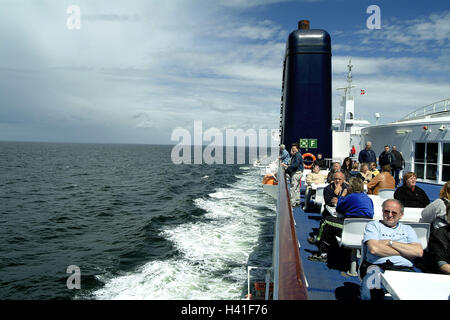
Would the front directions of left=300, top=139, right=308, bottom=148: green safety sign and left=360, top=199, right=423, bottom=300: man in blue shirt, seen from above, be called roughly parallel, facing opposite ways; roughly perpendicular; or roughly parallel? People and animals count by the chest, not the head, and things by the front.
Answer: roughly parallel

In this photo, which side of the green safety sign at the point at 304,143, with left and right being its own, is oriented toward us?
front

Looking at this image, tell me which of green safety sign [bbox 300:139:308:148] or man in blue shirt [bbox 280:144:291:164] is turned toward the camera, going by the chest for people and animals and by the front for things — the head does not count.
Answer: the green safety sign

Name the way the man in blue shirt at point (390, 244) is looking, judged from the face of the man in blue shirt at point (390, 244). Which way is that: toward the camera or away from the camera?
toward the camera

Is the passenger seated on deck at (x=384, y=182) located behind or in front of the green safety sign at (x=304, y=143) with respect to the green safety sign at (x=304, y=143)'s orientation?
in front

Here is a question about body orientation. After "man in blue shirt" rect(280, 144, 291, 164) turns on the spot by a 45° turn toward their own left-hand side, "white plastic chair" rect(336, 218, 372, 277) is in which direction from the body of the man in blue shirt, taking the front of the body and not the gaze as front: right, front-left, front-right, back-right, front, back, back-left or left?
front-left

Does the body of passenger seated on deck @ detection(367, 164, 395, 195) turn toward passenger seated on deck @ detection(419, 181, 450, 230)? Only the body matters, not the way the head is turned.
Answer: no

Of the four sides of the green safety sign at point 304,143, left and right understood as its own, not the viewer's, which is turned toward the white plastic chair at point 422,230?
front

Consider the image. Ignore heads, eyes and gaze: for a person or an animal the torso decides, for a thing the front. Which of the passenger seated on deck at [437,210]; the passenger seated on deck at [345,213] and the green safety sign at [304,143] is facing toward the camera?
the green safety sign
